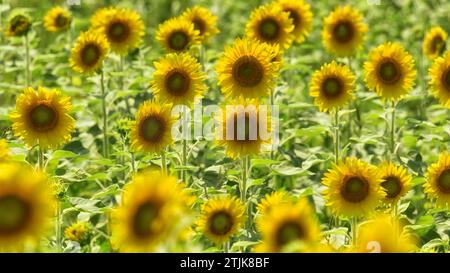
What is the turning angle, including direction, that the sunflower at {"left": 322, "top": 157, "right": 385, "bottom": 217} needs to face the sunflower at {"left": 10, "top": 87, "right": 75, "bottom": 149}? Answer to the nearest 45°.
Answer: approximately 90° to its right

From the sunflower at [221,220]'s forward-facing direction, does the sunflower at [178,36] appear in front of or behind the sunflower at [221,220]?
behind

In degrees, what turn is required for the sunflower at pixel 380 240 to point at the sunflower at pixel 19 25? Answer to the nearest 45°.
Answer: approximately 135° to its right

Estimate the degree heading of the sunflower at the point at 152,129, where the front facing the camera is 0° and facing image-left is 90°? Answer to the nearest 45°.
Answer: approximately 0°

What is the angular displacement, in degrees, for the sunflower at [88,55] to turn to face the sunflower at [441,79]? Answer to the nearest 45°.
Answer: approximately 90° to its left

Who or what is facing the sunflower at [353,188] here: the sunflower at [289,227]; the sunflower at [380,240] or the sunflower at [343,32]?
the sunflower at [343,32]

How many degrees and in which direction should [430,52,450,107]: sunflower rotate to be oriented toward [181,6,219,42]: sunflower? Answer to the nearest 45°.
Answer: approximately 90° to its right
